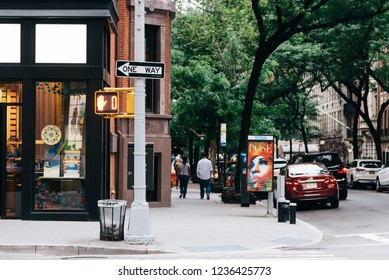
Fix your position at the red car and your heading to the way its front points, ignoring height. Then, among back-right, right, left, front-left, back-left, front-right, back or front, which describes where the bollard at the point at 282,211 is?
back

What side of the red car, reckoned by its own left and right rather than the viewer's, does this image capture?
back

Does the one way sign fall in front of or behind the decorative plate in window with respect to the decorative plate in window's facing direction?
in front

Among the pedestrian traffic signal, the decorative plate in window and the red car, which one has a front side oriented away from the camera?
the red car

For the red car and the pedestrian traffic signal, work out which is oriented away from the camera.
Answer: the red car

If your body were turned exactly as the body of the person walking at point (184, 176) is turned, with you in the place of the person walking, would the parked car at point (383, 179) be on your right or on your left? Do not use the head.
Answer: on your right

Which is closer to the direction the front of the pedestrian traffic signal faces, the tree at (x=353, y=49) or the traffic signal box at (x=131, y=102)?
the traffic signal box

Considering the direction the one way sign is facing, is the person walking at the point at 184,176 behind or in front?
behind
